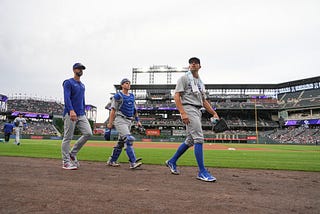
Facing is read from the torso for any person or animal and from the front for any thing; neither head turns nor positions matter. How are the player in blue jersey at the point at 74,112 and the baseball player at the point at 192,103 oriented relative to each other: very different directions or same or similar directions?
same or similar directions

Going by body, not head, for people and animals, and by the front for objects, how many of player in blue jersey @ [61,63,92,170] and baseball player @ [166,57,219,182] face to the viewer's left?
0

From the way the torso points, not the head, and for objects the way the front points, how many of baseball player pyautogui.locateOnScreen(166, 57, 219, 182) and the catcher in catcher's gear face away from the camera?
0

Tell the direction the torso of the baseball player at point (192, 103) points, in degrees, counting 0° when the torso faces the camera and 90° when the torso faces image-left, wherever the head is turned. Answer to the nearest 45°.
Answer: approximately 315°

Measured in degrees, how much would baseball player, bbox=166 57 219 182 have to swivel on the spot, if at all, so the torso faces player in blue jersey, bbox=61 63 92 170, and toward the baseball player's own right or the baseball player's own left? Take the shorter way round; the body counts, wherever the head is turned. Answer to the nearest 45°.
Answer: approximately 135° to the baseball player's own right

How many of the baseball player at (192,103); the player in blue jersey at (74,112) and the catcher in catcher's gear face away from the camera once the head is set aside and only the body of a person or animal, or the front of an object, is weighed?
0

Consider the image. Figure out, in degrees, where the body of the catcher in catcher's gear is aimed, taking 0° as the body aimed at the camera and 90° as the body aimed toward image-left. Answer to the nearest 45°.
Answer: approximately 315°

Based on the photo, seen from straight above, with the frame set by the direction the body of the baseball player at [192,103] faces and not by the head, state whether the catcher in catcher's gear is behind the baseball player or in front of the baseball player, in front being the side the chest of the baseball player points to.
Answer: behind

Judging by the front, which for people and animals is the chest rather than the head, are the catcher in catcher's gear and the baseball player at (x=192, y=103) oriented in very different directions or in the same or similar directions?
same or similar directions

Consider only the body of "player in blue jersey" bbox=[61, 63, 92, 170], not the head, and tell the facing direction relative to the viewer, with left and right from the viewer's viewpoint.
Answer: facing the viewer and to the right of the viewer

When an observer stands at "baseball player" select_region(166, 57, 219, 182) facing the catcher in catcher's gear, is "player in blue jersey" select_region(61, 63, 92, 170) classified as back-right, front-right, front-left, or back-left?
front-left

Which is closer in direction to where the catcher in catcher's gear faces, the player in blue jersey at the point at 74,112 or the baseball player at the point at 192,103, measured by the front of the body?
the baseball player

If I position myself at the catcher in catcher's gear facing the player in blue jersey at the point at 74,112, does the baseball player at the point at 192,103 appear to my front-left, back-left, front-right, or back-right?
back-left

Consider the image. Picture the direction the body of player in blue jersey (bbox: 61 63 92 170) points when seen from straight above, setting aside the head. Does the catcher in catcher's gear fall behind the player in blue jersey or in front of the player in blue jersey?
in front
